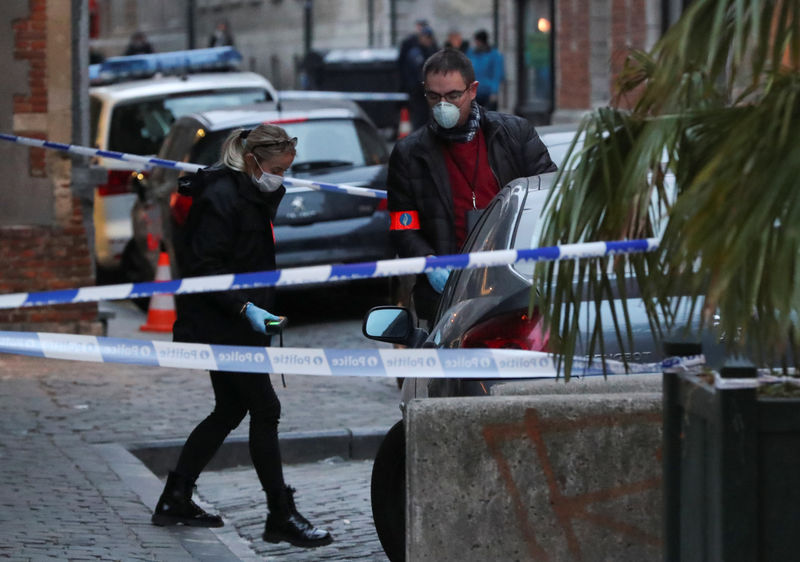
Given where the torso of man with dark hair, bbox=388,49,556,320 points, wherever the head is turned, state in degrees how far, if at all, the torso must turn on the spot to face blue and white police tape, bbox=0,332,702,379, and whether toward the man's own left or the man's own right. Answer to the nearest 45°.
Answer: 0° — they already face it

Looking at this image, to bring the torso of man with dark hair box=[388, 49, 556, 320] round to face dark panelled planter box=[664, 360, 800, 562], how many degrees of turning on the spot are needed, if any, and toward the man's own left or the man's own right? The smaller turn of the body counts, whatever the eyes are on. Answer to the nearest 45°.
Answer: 0° — they already face it

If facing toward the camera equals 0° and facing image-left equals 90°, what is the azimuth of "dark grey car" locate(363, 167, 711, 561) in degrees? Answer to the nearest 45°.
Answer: approximately 135°
